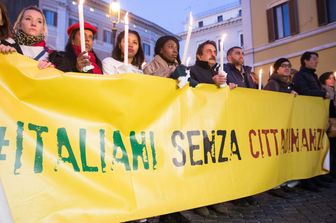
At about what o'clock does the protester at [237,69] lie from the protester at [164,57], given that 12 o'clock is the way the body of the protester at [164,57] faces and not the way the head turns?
the protester at [237,69] is roughly at 9 o'clock from the protester at [164,57].

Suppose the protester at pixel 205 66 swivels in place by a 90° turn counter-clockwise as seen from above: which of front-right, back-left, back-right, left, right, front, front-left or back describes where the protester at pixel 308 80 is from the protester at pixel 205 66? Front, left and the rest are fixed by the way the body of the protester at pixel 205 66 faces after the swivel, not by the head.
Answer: front

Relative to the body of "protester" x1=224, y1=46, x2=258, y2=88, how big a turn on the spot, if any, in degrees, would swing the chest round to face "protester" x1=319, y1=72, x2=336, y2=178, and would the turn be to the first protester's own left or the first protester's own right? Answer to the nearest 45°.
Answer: approximately 90° to the first protester's own left

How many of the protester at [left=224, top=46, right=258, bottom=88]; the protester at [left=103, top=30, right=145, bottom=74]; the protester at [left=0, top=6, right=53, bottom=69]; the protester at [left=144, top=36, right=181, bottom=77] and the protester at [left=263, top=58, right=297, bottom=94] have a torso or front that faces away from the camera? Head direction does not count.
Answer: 0

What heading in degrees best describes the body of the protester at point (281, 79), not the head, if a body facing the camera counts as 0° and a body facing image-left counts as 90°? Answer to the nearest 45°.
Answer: approximately 315°

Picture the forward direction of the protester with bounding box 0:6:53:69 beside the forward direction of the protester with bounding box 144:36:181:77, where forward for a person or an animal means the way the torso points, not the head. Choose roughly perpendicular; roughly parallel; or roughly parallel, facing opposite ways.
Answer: roughly parallel

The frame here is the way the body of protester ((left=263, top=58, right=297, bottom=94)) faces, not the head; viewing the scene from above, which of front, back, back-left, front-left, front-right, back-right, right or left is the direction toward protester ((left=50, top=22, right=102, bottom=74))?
right

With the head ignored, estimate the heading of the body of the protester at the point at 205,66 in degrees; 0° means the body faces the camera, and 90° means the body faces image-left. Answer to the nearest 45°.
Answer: approximately 315°

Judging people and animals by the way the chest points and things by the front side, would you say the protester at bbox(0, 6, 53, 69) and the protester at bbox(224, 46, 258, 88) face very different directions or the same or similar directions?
same or similar directions

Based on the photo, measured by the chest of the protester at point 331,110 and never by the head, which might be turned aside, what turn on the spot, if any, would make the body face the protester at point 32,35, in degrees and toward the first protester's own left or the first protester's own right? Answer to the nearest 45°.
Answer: approximately 90° to the first protester's own right

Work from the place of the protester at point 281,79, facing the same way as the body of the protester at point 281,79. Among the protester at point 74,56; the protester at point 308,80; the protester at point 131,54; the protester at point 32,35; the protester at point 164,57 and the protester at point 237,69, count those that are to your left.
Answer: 1

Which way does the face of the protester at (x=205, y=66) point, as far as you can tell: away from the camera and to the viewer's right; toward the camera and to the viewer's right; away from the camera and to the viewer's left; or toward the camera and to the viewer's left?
toward the camera and to the viewer's right

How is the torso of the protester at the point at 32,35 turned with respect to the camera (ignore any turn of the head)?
toward the camera

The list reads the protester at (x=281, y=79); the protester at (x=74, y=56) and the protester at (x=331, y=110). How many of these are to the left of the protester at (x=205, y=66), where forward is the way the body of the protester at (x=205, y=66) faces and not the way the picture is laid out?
2

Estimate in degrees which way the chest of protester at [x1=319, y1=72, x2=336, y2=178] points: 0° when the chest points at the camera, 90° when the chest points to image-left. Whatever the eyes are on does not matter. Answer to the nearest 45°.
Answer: approximately 315°

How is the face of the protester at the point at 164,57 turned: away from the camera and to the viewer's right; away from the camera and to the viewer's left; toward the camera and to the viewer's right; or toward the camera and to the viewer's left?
toward the camera and to the viewer's right

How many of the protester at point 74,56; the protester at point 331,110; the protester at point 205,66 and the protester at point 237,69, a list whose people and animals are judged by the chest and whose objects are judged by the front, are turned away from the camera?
0

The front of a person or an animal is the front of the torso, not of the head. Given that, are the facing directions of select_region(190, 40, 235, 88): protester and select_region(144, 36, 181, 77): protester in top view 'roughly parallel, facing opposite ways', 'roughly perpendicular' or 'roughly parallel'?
roughly parallel

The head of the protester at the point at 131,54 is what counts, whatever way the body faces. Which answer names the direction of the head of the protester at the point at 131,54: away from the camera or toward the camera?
toward the camera
